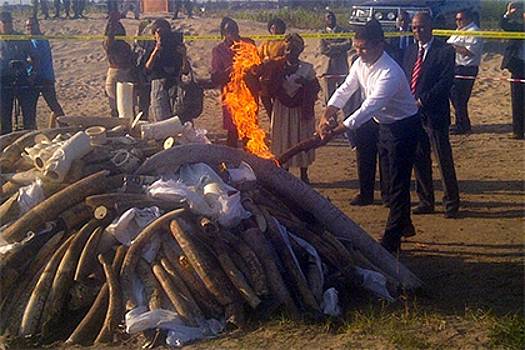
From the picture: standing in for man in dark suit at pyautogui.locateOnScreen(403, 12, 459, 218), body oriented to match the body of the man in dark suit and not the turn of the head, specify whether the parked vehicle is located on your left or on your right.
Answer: on your right

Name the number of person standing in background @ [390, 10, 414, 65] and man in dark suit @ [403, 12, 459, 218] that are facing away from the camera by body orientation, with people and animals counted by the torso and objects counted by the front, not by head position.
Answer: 0

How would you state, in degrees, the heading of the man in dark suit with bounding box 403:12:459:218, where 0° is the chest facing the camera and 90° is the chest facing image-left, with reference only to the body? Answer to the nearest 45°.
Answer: approximately 45°

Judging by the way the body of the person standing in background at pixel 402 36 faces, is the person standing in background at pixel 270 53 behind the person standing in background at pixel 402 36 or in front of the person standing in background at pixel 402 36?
in front

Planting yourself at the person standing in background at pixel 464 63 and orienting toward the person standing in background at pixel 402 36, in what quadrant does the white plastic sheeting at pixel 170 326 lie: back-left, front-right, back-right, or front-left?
back-left

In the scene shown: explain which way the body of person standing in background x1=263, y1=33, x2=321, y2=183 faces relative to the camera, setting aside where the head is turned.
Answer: toward the camera

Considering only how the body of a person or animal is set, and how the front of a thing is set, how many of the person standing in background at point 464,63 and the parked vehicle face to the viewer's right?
0

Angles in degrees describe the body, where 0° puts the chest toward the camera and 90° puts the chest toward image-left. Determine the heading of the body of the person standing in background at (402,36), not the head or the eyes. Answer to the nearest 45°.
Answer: approximately 45°

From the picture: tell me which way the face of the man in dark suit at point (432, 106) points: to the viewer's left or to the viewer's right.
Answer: to the viewer's left

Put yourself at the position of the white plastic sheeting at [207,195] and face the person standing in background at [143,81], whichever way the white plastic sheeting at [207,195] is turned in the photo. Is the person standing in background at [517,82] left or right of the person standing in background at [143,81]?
right
